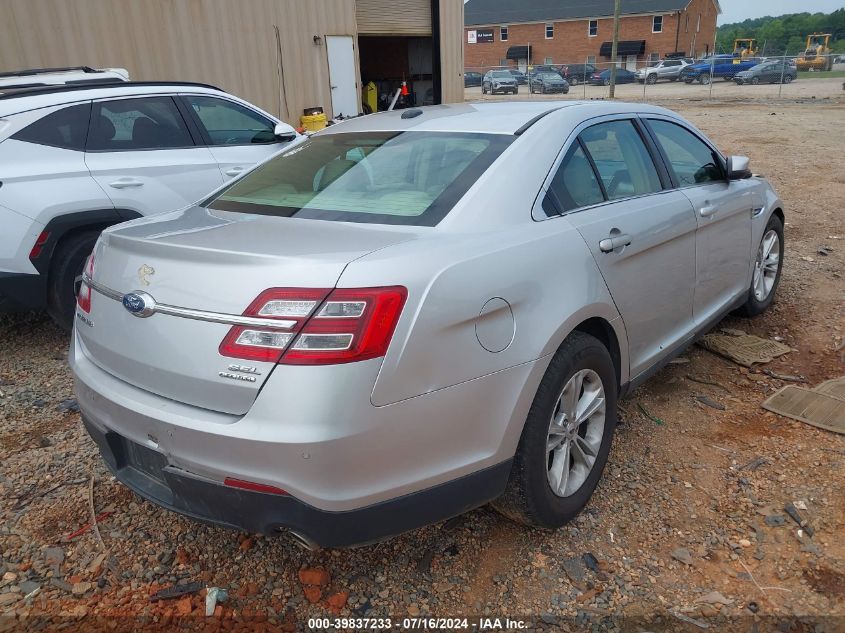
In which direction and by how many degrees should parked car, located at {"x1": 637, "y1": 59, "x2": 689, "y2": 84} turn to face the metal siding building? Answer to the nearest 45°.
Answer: approximately 45° to its left

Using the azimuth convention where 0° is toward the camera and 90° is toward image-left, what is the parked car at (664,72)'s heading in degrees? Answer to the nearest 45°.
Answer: approximately 45°

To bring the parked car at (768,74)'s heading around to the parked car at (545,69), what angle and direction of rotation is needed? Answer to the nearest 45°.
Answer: approximately 45° to its right

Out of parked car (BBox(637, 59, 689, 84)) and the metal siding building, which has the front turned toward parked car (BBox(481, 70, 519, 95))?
parked car (BBox(637, 59, 689, 84))

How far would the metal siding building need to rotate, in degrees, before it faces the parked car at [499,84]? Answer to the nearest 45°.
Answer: approximately 135° to its left

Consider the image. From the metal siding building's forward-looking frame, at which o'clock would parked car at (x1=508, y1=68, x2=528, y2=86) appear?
The parked car is roughly at 7 o'clock from the metal siding building.

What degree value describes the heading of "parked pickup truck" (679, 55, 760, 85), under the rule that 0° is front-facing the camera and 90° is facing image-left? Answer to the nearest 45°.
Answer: approximately 45°

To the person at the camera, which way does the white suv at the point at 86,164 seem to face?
facing away from the viewer and to the right of the viewer
